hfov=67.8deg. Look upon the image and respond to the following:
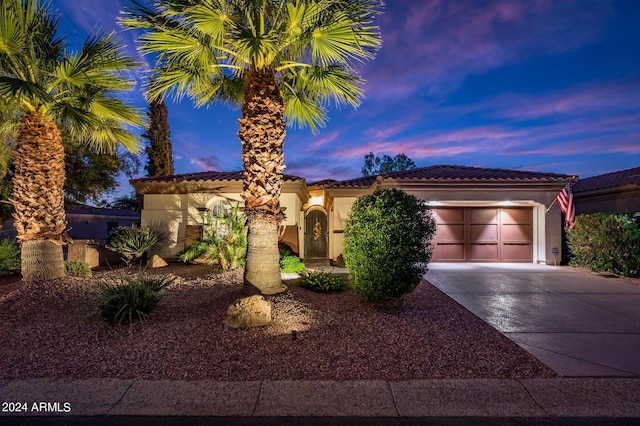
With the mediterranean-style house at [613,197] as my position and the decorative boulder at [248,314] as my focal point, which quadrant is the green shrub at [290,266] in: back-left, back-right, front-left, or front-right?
front-right

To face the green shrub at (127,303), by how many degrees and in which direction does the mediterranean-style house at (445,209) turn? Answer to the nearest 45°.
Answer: approximately 45° to its right

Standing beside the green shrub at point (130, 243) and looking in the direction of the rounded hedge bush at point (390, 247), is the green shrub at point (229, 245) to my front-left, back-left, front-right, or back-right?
front-left

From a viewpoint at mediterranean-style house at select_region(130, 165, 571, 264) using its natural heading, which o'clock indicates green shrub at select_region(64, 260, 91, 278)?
The green shrub is roughly at 2 o'clock from the mediterranean-style house.

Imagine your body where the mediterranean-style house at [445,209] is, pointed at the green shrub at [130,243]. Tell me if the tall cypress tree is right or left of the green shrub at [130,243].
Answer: right

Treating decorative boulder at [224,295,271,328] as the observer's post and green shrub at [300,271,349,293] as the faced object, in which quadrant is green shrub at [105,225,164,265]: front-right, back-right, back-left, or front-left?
front-left

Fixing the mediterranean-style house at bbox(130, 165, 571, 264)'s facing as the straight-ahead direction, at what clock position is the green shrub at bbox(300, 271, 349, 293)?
The green shrub is roughly at 1 o'clock from the mediterranean-style house.

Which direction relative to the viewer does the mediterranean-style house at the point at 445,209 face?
toward the camera

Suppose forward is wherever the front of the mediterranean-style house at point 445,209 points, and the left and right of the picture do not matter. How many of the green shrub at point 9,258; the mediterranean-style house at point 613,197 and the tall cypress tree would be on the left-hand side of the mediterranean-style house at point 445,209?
1

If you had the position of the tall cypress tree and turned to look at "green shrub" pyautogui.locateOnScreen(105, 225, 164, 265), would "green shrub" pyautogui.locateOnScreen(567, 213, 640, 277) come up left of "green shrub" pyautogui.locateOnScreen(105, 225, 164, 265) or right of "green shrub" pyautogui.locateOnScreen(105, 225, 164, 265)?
left
